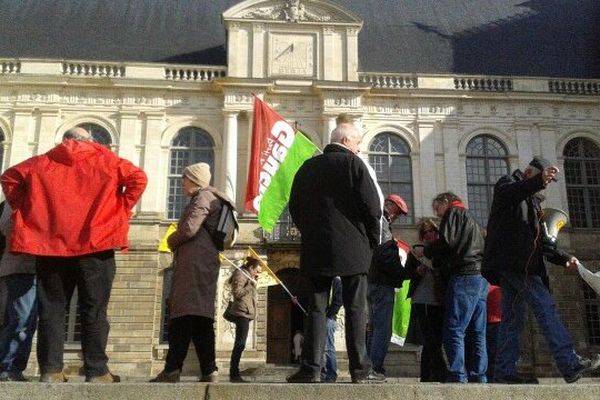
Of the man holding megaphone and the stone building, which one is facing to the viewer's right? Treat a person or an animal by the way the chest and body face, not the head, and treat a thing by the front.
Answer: the man holding megaphone

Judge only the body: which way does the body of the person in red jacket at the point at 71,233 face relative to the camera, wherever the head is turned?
away from the camera

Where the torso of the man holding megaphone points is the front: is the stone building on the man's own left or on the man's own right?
on the man's own left

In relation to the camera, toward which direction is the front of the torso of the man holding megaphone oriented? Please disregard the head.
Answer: to the viewer's right

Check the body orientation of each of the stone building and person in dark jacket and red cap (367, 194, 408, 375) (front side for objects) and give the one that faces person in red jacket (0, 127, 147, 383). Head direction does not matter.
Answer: the stone building

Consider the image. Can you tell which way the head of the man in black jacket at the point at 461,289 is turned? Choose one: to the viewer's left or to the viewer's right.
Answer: to the viewer's left

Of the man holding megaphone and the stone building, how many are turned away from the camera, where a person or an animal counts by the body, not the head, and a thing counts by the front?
0

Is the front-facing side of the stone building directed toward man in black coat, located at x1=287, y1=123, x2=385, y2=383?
yes

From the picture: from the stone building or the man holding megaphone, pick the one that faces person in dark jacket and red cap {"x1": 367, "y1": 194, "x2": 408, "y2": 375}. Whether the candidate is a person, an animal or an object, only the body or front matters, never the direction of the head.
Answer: the stone building

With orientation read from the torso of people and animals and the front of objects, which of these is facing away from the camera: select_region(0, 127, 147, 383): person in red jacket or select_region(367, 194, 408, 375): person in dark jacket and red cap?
the person in red jacket

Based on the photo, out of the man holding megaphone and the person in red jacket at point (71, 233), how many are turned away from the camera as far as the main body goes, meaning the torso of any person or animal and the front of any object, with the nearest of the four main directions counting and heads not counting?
1
